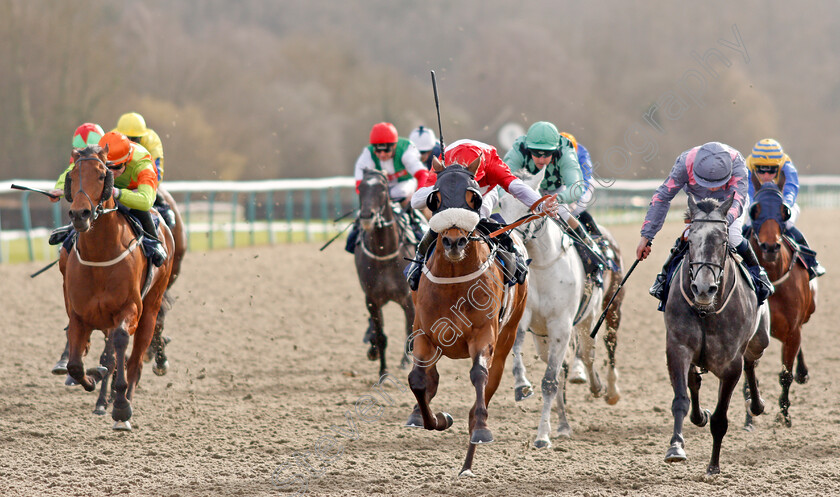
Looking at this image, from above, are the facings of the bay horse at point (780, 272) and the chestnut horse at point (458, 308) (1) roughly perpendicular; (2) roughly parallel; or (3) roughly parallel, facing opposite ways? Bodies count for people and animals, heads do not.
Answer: roughly parallel

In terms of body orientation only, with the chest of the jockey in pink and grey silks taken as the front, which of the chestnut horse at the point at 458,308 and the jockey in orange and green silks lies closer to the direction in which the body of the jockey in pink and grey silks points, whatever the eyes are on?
the chestnut horse

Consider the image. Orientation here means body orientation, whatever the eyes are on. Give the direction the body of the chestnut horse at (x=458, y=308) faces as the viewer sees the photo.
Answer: toward the camera

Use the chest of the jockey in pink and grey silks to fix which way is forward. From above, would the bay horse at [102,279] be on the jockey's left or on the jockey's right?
on the jockey's right

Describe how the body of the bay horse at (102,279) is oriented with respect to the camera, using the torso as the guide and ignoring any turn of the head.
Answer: toward the camera

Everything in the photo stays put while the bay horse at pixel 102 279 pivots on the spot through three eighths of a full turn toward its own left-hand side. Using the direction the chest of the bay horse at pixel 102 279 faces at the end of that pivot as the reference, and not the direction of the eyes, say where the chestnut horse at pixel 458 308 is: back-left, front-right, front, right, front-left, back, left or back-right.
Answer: right

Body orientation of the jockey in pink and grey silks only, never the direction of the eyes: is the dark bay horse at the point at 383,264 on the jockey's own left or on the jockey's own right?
on the jockey's own right

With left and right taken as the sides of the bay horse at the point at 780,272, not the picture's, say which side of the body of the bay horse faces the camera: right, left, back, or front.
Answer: front

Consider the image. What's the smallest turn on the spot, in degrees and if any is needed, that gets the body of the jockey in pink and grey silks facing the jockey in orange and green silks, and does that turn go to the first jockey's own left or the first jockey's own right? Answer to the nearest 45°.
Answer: approximately 90° to the first jockey's own right

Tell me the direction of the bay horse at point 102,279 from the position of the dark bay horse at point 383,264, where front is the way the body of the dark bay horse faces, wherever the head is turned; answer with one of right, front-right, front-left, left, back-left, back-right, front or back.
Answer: front-right

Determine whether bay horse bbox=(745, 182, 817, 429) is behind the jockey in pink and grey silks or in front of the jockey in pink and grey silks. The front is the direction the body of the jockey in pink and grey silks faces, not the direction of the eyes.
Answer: behind

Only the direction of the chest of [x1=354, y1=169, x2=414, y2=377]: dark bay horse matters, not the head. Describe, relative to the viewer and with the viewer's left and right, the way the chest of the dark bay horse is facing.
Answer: facing the viewer

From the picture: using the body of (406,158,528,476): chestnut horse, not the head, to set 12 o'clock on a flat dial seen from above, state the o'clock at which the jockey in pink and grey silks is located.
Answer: The jockey in pink and grey silks is roughly at 8 o'clock from the chestnut horse.
